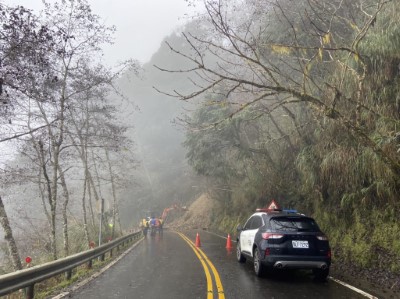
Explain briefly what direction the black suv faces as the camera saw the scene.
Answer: facing away from the viewer and to the left of the viewer

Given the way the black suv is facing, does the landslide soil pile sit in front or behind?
in front

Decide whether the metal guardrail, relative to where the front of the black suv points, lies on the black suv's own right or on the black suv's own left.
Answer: on the black suv's own left

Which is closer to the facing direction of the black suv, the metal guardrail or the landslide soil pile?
the landslide soil pile
